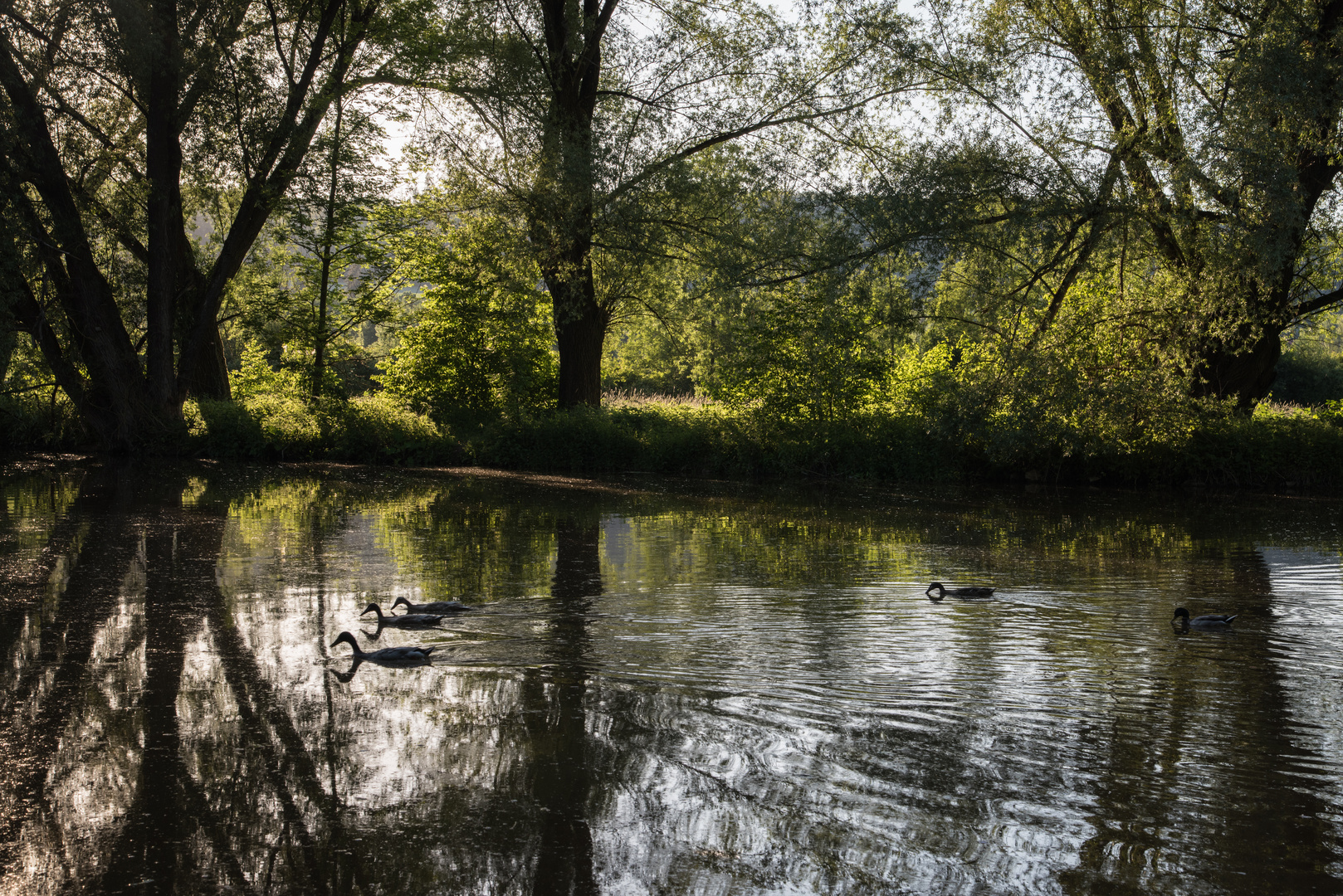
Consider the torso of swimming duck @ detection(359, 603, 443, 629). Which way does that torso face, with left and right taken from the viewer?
facing to the left of the viewer

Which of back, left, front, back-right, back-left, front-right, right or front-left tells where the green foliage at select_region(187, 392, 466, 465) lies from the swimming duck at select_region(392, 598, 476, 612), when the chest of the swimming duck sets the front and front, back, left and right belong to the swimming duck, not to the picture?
right

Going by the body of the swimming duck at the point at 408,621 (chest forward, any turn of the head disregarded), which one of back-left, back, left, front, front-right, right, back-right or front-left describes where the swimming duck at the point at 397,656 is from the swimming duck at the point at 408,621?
left

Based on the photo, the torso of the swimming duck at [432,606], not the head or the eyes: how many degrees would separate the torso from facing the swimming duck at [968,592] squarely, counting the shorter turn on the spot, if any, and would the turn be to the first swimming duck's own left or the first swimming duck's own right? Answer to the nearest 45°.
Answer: approximately 180°

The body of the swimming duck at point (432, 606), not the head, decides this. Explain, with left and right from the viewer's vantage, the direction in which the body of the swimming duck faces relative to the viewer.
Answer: facing to the left of the viewer

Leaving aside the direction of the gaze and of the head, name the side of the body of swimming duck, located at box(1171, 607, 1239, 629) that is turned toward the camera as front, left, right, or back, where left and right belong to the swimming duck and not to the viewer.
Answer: left

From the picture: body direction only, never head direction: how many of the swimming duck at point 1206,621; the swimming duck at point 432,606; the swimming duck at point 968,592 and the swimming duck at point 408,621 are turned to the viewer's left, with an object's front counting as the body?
4

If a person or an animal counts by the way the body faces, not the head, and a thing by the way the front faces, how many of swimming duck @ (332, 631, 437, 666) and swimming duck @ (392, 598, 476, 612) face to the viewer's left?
2

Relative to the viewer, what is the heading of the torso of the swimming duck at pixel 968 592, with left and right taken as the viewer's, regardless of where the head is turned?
facing to the left of the viewer

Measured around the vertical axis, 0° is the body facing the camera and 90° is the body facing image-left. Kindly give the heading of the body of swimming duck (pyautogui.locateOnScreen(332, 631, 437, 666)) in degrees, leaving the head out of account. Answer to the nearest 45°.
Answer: approximately 90°

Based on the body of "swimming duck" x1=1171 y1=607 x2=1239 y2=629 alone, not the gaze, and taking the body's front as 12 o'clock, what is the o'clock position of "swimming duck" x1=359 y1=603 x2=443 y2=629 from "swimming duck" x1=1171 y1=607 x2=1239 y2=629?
"swimming duck" x1=359 y1=603 x2=443 y2=629 is roughly at 11 o'clock from "swimming duck" x1=1171 y1=607 x2=1239 y2=629.
